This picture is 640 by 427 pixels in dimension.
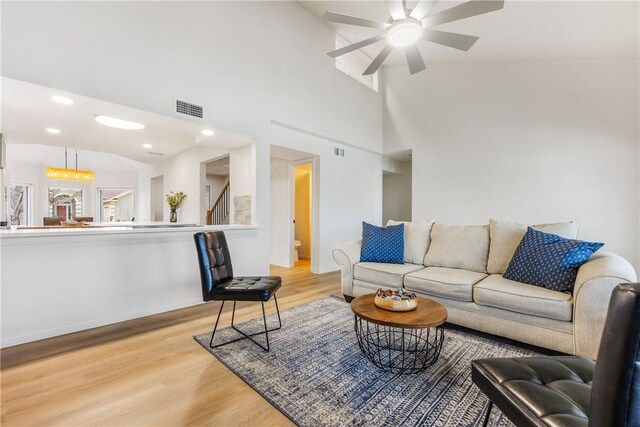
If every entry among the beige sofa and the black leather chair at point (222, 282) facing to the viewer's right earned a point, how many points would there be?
1

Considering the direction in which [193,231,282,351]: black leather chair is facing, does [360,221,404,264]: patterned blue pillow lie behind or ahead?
ahead

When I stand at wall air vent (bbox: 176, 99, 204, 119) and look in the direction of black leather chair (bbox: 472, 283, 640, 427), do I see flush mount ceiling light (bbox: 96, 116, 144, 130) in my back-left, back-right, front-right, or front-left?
back-right

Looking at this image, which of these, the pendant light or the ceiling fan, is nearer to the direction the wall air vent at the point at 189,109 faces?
the ceiling fan

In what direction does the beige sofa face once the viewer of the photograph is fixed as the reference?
facing the viewer and to the left of the viewer

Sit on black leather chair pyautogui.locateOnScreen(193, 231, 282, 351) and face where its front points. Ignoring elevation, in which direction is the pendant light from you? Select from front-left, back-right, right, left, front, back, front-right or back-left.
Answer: back-left

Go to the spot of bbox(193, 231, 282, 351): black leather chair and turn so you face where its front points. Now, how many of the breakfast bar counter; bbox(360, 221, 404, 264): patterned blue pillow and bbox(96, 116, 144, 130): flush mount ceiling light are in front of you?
1

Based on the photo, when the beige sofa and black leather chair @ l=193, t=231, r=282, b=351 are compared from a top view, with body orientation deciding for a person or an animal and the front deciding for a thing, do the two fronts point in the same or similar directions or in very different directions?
very different directions

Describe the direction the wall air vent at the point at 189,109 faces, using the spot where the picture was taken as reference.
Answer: facing the viewer and to the right of the viewer

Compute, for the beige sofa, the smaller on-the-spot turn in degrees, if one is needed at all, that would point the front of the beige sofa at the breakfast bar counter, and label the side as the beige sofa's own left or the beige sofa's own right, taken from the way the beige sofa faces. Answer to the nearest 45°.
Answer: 0° — it already faces it

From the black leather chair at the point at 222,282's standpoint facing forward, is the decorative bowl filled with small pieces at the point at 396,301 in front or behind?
in front

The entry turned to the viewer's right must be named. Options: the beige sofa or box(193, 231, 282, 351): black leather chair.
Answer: the black leather chair

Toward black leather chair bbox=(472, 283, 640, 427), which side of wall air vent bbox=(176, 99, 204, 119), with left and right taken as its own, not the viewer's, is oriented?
front

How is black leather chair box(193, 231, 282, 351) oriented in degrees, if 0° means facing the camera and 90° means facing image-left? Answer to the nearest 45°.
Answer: approximately 270°
